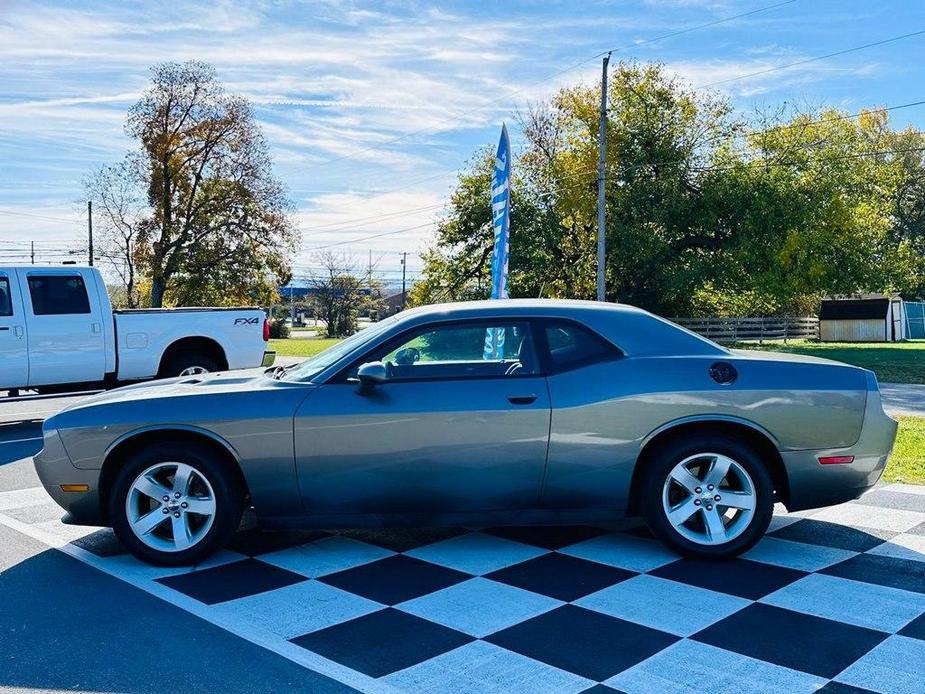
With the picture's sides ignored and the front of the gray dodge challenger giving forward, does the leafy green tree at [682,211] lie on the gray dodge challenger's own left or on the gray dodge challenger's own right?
on the gray dodge challenger's own right

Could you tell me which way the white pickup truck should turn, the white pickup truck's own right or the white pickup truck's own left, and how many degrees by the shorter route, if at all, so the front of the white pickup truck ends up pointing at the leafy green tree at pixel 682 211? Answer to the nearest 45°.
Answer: approximately 135° to the white pickup truck's own right

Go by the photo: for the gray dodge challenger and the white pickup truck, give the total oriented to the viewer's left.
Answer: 2

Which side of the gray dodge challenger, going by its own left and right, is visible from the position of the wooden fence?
right

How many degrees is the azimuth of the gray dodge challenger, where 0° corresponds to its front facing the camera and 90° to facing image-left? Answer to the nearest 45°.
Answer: approximately 90°

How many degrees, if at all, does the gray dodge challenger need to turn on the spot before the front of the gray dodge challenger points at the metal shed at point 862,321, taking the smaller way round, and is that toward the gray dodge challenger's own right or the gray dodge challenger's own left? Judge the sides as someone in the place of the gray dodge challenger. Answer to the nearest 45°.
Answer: approximately 135° to the gray dodge challenger's own right

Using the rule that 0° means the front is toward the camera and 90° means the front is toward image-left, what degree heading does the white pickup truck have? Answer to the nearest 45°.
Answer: approximately 90°

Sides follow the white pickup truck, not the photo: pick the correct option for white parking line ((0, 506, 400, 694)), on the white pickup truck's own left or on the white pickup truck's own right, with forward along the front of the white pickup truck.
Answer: on the white pickup truck's own left

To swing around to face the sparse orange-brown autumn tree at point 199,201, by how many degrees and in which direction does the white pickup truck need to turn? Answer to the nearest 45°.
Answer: approximately 90° to its right
